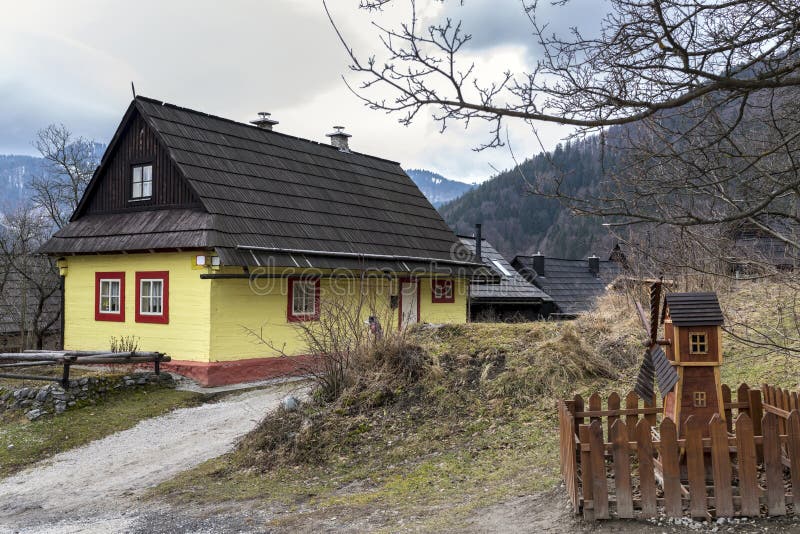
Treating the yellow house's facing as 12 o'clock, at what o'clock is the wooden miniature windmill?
The wooden miniature windmill is roughly at 1 o'clock from the yellow house.

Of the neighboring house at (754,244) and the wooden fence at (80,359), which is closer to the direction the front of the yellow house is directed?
the neighboring house

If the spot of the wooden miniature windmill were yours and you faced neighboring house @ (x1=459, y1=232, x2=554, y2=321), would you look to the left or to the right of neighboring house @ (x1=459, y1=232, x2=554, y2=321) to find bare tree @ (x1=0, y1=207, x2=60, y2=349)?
left

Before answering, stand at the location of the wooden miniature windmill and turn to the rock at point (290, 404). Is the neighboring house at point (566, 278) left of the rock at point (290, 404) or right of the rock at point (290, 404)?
right

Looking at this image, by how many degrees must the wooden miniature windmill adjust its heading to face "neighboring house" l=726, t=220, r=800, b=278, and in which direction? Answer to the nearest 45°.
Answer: approximately 135° to its right

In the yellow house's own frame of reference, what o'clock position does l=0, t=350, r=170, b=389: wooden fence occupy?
The wooden fence is roughly at 3 o'clock from the yellow house.

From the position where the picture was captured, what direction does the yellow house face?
facing the viewer and to the right of the viewer

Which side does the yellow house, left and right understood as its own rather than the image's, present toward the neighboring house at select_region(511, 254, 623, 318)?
left
